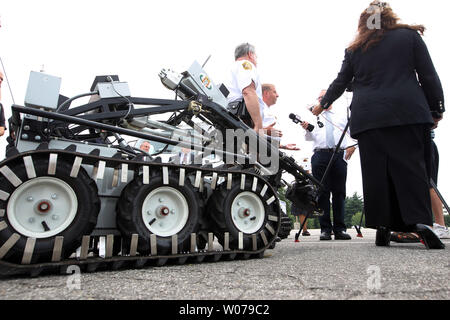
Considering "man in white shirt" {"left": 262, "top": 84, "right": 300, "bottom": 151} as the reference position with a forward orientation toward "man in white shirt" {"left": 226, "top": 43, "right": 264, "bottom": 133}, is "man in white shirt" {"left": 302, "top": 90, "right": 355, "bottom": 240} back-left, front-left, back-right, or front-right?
back-left

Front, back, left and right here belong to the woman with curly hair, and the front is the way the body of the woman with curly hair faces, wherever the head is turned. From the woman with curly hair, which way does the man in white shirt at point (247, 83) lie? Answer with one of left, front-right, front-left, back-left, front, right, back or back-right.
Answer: left

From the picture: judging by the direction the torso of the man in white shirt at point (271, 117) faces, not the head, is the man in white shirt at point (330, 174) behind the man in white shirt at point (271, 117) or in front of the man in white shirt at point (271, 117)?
in front

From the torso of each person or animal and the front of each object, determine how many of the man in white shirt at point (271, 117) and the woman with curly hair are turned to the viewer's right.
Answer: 1

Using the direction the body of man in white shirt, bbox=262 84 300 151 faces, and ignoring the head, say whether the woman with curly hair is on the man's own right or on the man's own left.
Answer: on the man's own right

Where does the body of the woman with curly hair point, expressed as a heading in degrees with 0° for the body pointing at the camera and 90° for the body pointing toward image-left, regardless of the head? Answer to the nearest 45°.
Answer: approximately 180°

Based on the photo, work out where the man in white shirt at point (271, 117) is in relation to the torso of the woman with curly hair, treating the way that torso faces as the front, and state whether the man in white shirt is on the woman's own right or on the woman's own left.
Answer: on the woman's own left

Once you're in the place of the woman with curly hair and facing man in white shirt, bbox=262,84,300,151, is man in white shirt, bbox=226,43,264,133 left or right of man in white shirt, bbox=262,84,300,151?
left

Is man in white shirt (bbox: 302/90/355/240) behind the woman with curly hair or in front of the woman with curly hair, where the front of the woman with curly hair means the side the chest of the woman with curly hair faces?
in front

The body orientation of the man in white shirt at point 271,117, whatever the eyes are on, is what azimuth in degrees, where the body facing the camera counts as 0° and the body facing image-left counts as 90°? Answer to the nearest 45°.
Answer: approximately 270°

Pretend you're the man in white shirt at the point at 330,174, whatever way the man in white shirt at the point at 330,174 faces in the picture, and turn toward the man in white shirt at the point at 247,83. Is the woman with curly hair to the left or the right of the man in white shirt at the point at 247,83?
left
